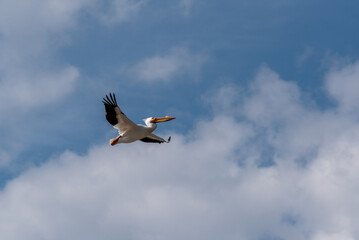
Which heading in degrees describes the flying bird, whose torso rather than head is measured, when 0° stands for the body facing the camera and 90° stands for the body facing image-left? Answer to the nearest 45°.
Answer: approximately 270°
